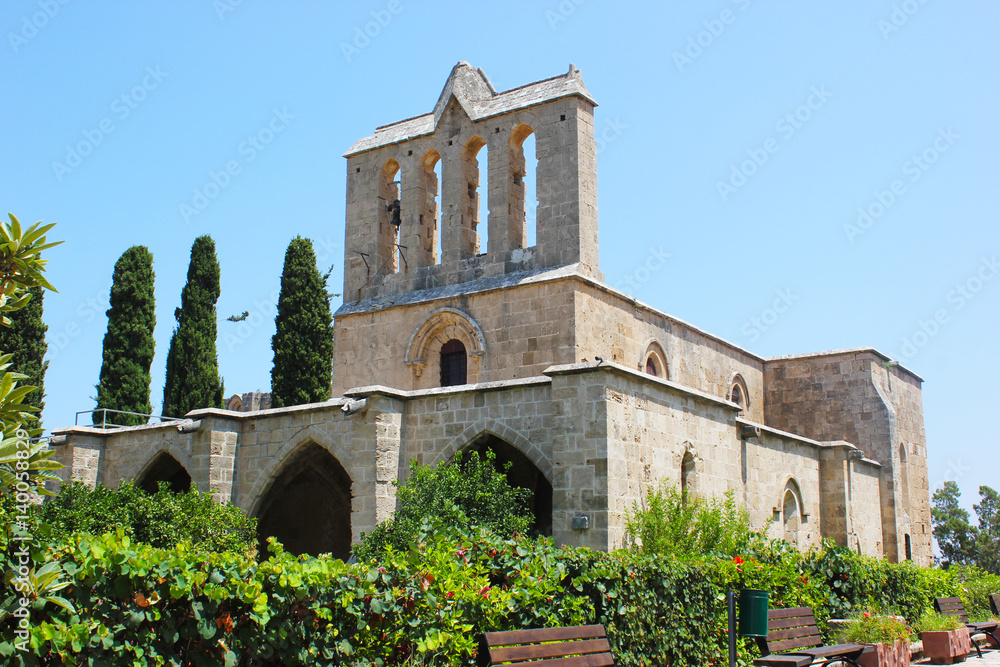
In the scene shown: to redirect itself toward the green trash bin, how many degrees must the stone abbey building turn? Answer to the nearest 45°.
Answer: approximately 45° to its left

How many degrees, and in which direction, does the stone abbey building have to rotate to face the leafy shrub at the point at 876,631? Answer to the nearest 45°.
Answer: approximately 90° to its left

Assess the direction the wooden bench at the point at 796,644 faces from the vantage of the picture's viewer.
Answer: facing the viewer and to the right of the viewer

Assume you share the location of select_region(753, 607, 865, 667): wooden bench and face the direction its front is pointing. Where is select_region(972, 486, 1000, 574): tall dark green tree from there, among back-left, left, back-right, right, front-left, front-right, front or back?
back-left

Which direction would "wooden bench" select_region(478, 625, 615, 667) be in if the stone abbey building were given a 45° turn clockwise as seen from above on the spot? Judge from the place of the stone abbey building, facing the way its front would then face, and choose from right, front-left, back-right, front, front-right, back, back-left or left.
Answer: left

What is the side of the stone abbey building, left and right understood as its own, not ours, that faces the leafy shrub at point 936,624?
left

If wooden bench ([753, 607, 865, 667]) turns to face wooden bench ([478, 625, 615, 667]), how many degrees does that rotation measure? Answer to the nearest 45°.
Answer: approximately 90° to its right

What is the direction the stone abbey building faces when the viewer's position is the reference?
facing the viewer and to the left of the viewer

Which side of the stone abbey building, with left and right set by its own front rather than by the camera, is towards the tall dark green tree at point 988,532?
back

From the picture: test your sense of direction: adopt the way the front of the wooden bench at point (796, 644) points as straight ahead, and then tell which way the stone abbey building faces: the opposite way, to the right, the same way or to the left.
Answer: to the right

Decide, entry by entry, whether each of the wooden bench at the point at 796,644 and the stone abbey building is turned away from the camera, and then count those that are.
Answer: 0
